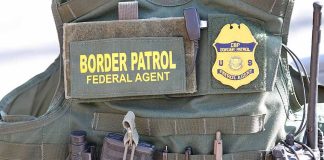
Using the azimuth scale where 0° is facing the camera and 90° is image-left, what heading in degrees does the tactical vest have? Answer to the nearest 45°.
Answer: approximately 0°
